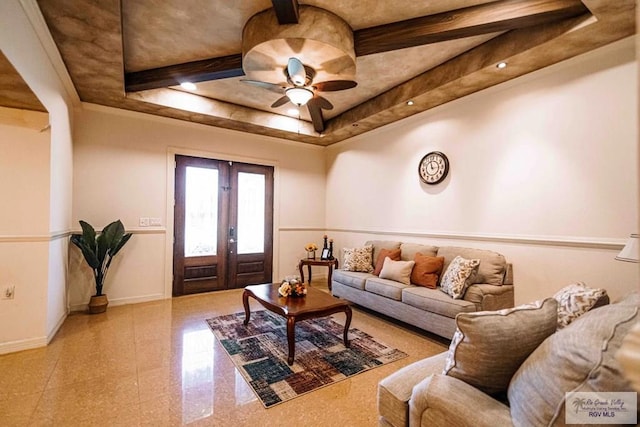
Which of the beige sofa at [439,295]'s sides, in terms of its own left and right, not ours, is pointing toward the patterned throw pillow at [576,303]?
left

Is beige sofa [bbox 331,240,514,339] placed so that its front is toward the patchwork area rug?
yes

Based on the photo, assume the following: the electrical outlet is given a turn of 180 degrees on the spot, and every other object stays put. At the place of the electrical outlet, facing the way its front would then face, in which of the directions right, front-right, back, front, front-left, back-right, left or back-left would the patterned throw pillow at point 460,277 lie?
back-right

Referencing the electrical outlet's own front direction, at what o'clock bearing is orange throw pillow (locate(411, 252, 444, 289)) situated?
The orange throw pillow is roughly at 10 o'clock from the electrical outlet.

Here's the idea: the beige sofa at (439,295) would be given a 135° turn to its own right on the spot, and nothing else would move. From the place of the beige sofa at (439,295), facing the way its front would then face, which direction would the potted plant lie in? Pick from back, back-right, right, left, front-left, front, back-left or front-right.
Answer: left

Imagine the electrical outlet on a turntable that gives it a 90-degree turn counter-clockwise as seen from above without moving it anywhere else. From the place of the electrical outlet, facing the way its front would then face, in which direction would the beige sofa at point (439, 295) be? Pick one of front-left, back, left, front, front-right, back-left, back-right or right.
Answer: front-right

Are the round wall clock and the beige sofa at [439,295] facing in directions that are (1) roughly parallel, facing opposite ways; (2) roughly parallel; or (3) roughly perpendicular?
roughly parallel

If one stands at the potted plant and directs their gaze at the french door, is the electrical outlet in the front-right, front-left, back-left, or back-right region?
back-right

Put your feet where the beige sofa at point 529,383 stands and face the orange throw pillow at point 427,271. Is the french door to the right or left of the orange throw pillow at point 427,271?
left

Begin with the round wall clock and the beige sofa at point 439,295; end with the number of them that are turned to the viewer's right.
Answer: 0

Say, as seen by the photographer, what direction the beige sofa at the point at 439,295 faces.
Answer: facing the viewer and to the left of the viewer

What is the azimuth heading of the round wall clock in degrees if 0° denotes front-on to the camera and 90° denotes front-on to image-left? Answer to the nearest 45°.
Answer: approximately 45°

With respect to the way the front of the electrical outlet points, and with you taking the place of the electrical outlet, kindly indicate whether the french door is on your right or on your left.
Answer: on your left

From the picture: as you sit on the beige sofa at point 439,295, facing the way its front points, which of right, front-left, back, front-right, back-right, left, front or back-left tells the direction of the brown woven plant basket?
front-right
